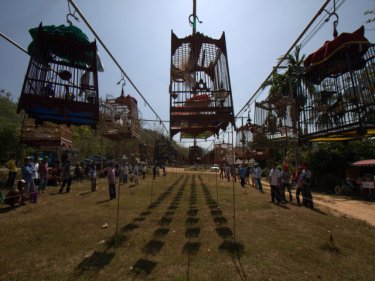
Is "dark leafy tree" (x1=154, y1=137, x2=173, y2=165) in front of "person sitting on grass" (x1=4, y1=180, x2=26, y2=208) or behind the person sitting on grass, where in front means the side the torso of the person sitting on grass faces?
in front

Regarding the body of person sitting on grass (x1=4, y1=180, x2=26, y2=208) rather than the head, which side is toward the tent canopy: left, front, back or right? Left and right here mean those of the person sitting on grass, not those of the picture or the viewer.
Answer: front

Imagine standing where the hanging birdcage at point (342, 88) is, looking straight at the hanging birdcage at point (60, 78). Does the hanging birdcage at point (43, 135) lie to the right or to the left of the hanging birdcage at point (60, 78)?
right

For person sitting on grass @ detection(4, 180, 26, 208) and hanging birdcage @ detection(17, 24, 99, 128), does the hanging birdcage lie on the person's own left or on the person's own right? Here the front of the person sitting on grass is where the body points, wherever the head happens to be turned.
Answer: on the person's own right

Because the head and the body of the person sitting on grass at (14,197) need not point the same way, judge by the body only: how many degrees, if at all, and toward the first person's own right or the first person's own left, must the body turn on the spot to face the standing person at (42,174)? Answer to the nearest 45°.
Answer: approximately 90° to the first person's own left

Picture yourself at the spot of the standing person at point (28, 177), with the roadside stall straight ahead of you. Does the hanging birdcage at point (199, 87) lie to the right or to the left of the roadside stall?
right

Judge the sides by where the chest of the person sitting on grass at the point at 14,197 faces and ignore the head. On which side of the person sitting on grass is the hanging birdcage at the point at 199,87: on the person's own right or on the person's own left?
on the person's own right

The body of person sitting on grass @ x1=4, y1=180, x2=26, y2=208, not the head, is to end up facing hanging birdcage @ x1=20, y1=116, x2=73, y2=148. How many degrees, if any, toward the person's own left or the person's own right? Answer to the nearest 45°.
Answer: approximately 90° to the person's own left

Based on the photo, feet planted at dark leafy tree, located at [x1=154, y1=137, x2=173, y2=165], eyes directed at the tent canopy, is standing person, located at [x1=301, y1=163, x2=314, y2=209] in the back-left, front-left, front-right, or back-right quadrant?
front-right

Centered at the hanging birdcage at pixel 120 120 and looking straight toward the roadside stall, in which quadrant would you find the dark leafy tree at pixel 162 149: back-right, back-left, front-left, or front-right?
front-left

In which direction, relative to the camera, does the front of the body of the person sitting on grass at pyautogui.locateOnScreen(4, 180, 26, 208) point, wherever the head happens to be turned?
to the viewer's right
